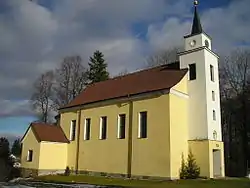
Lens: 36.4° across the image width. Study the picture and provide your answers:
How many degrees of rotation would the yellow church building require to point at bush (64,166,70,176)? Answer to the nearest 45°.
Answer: approximately 180°

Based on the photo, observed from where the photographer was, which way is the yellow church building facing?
facing the viewer and to the right of the viewer
